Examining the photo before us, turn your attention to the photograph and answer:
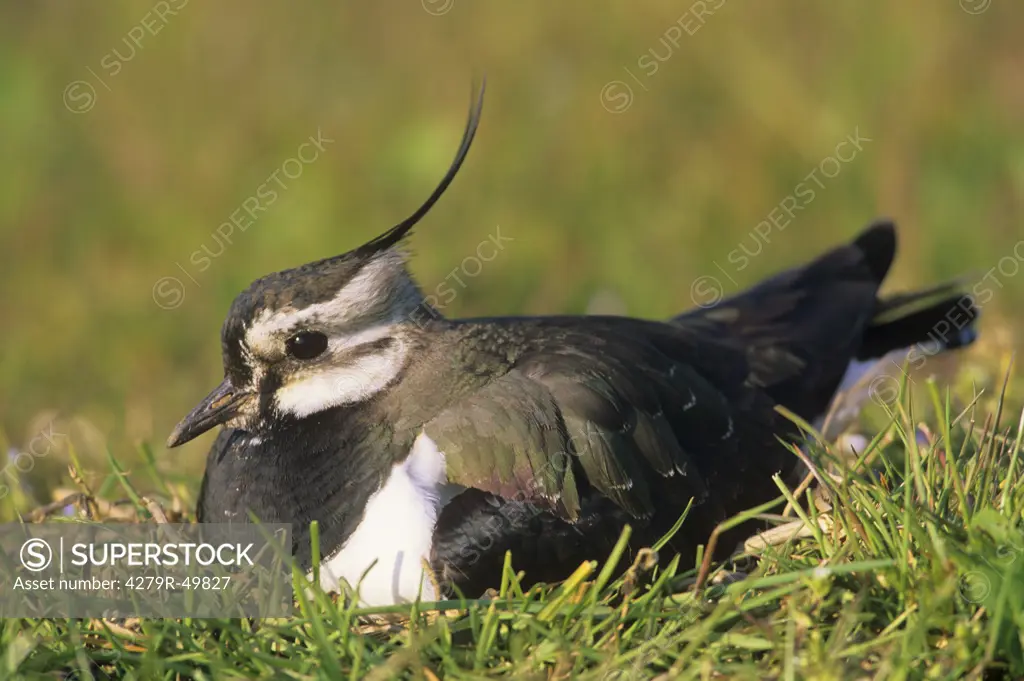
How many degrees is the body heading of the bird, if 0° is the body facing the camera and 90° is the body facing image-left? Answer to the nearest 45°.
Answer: approximately 90°
